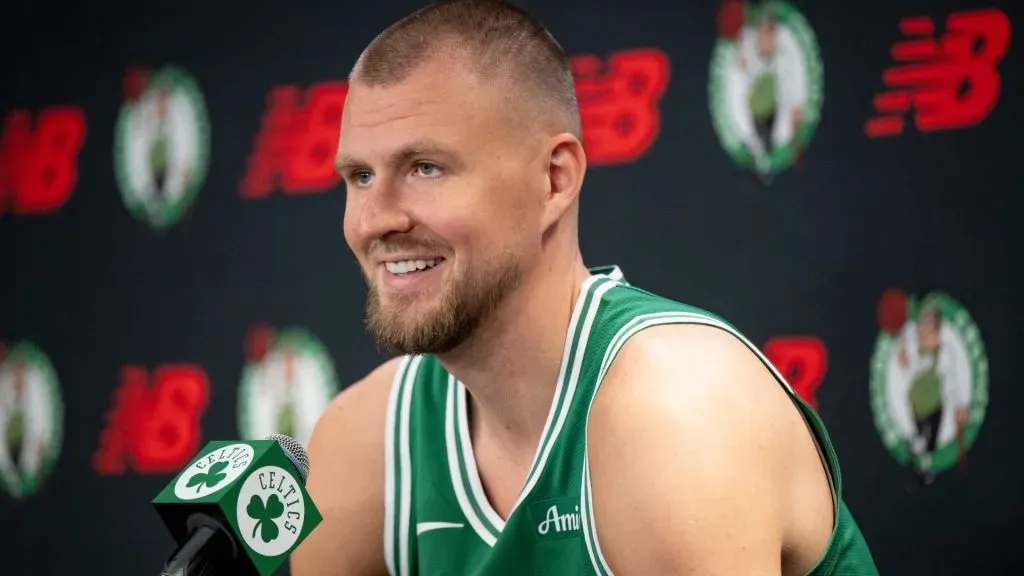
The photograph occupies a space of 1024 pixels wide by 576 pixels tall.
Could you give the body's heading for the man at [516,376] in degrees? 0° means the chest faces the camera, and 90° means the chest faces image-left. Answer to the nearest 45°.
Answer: approximately 45°
